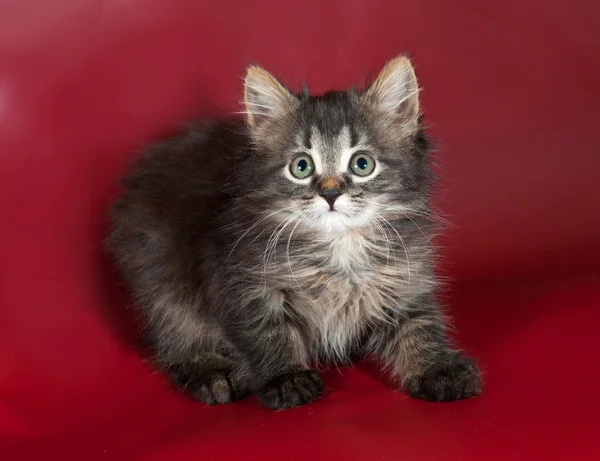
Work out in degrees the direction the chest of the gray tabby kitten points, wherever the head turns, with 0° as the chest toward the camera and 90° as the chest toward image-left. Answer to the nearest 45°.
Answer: approximately 315°
